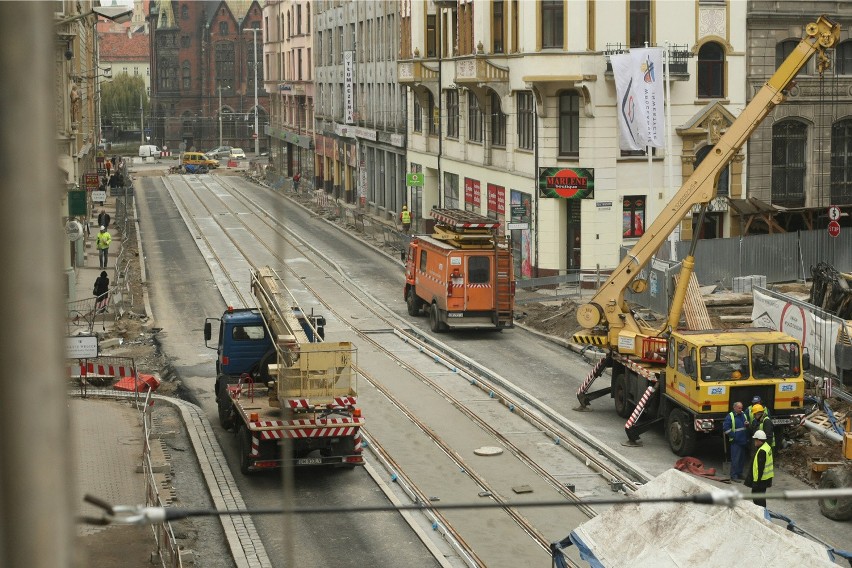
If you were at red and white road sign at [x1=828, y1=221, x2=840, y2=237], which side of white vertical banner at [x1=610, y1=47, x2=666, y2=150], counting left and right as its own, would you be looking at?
left

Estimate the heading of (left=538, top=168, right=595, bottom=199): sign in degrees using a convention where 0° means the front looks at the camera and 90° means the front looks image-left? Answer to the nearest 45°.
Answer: approximately 0°

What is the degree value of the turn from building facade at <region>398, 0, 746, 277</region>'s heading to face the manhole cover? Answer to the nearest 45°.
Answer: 0° — it already faces it

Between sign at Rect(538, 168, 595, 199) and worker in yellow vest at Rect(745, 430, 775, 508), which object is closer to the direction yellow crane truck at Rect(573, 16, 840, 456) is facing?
the worker in yellow vest

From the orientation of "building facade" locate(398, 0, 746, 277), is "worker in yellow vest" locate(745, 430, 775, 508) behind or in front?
in front

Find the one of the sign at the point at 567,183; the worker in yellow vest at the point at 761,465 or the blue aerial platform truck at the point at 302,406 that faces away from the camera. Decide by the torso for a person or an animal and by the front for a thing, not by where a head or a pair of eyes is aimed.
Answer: the blue aerial platform truck

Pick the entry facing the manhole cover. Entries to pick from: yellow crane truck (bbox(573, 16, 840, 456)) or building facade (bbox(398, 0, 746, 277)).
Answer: the building facade

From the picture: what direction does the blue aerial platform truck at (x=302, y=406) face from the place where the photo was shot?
facing away from the viewer

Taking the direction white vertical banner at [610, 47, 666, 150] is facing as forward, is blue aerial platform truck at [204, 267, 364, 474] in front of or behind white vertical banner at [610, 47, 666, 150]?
in front

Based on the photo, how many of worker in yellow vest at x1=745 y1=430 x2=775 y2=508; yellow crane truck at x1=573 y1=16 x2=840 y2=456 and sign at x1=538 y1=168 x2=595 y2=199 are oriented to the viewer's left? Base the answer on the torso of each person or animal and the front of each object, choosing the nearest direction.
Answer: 1
